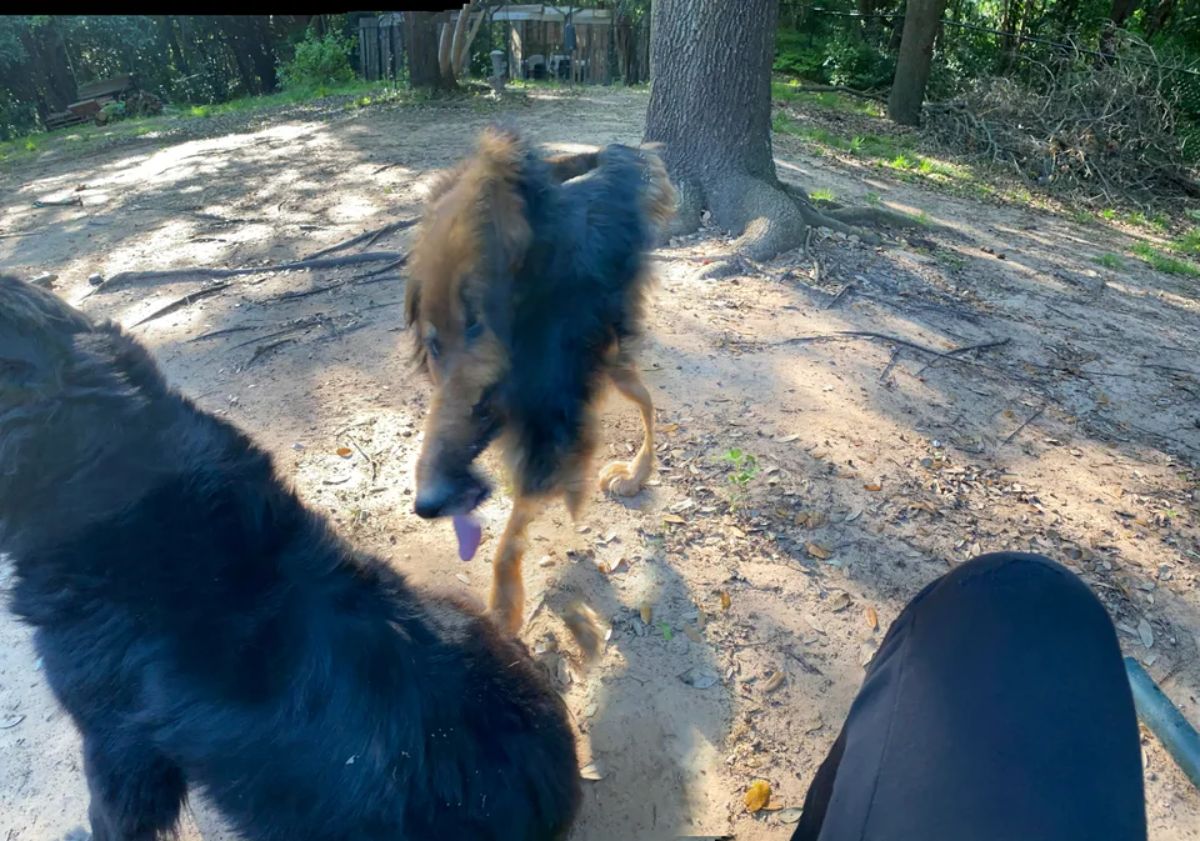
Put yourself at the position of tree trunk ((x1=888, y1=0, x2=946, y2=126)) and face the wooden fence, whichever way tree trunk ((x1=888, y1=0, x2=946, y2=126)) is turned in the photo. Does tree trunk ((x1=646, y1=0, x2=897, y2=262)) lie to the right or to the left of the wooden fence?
left

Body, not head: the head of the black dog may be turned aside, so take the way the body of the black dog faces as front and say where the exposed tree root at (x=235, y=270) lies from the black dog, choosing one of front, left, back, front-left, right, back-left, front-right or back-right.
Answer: right

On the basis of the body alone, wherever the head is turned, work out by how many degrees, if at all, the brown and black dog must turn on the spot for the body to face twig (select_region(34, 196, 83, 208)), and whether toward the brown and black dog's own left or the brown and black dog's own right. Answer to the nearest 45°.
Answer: approximately 90° to the brown and black dog's own right

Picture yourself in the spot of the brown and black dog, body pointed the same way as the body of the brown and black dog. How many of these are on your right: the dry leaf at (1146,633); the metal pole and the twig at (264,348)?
1

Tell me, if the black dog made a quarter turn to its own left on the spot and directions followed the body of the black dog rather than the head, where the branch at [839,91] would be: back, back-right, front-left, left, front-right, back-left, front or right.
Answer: back-left

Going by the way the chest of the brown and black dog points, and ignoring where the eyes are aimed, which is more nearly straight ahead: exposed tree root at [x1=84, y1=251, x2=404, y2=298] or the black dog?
the black dog

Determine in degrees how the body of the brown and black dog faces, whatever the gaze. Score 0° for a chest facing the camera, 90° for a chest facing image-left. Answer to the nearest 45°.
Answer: approximately 45°

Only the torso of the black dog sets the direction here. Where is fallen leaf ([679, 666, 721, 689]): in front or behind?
behind
